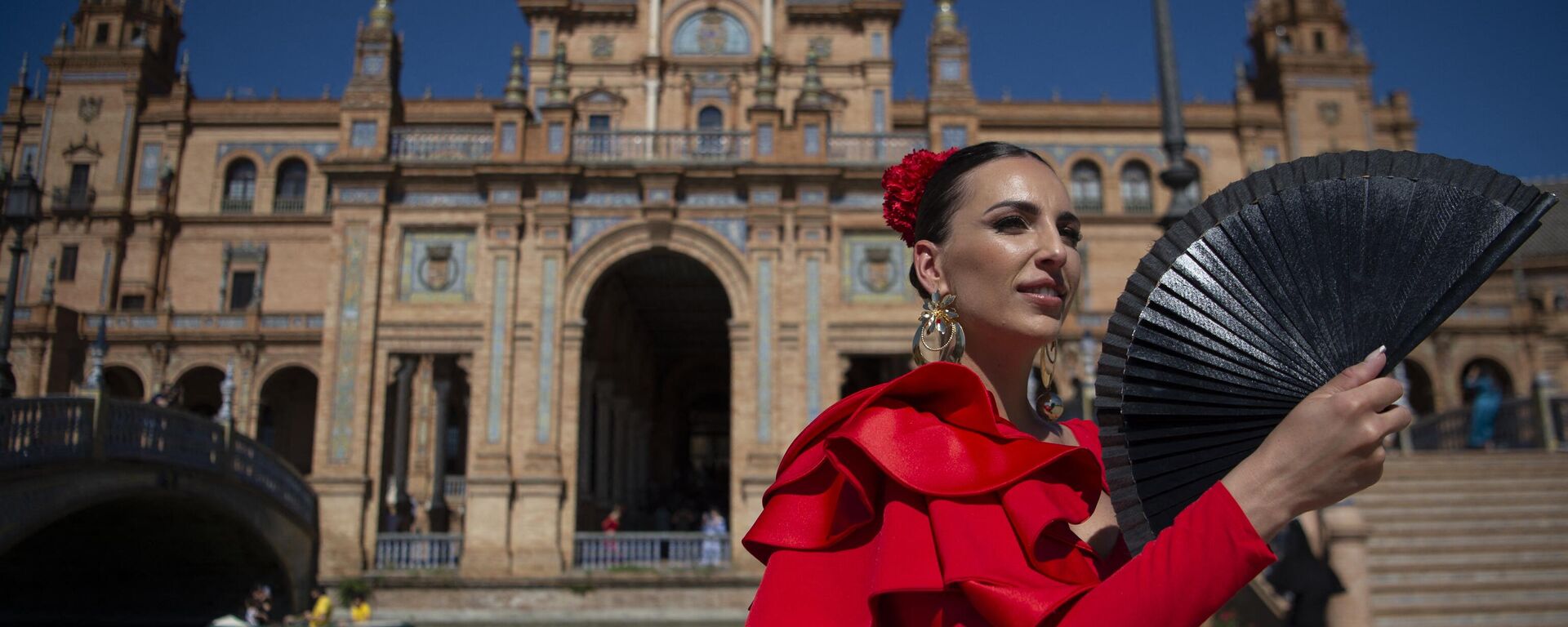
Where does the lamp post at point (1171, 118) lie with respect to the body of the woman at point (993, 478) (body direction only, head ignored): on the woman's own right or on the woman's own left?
on the woman's own left

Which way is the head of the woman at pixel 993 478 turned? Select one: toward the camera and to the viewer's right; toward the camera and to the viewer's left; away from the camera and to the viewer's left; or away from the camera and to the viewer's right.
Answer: toward the camera and to the viewer's right

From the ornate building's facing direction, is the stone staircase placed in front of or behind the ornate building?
in front

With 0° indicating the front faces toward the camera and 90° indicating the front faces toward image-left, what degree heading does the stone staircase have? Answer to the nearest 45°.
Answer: approximately 0°

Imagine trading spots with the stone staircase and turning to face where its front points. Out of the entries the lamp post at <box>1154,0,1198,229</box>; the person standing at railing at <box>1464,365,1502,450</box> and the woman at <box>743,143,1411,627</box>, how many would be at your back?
1

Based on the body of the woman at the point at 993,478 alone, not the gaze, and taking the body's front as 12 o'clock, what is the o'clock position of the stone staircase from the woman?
The stone staircase is roughly at 8 o'clock from the woman.

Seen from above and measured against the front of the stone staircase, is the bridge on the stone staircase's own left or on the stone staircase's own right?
on the stone staircase's own right

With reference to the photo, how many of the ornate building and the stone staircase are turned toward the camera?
2

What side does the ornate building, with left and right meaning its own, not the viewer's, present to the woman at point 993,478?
front

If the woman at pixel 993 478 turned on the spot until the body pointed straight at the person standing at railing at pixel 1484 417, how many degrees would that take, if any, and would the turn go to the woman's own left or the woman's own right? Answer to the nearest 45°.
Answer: approximately 135° to the woman's own left

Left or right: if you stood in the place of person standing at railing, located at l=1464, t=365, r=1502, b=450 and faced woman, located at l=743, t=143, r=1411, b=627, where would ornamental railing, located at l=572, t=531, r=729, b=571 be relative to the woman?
right
